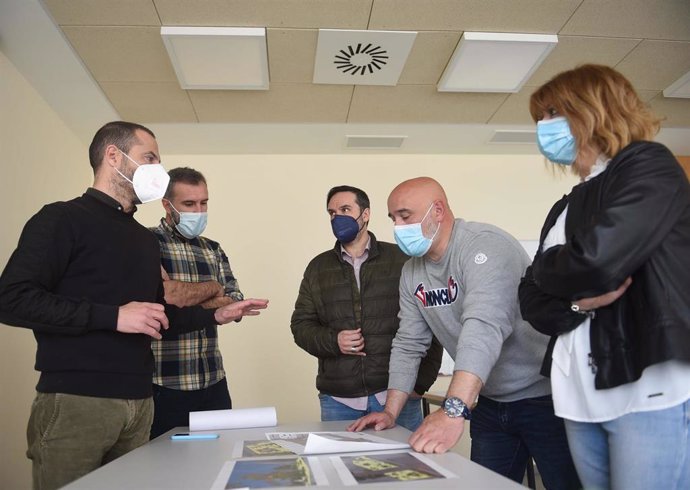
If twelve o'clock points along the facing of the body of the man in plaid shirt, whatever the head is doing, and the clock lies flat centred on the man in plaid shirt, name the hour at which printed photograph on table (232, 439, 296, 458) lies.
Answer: The printed photograph on table is roughly at 1 o'clock from the man in plaid shirt.

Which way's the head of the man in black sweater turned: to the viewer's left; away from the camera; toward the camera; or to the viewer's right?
to the viewer's right

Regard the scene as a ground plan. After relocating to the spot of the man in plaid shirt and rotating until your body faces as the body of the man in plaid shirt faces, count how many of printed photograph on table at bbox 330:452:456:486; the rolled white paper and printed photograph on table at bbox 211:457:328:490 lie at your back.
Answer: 0

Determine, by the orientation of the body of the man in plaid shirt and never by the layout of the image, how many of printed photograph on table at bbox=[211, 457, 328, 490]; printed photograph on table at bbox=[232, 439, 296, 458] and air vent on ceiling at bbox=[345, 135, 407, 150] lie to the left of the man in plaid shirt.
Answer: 1

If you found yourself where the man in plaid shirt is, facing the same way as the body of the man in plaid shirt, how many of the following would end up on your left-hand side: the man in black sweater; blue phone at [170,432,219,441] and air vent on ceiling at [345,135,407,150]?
1

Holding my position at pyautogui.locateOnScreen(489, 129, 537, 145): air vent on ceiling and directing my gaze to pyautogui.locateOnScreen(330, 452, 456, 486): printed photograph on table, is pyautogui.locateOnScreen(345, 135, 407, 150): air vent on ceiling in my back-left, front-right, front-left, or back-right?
front-right

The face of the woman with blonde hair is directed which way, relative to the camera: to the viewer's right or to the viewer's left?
to the viewer's left

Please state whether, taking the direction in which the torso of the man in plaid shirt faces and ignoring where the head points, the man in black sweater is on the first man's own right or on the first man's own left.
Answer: on the first man's own right

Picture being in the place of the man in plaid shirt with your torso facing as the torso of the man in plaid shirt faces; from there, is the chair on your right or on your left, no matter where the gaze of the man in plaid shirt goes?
on your left

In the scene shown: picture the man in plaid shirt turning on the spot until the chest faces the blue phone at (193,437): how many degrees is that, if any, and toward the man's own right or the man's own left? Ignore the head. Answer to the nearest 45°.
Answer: approximately 45° to the man's own right

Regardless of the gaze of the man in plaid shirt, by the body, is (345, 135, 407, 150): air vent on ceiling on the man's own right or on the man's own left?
on the man's own left

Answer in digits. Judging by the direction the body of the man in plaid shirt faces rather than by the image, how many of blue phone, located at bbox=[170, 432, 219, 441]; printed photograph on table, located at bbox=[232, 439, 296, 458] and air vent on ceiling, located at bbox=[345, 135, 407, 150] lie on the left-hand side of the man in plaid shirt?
1

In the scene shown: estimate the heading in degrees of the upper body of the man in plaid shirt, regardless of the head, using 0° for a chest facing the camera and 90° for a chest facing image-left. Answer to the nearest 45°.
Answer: approximately 315°

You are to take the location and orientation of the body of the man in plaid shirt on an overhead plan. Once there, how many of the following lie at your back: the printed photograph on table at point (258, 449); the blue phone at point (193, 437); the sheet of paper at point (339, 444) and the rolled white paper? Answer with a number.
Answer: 0

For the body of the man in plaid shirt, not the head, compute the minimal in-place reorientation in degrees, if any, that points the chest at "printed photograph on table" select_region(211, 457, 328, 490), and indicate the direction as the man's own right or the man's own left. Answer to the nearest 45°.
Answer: approximately 45° to the man's own right
